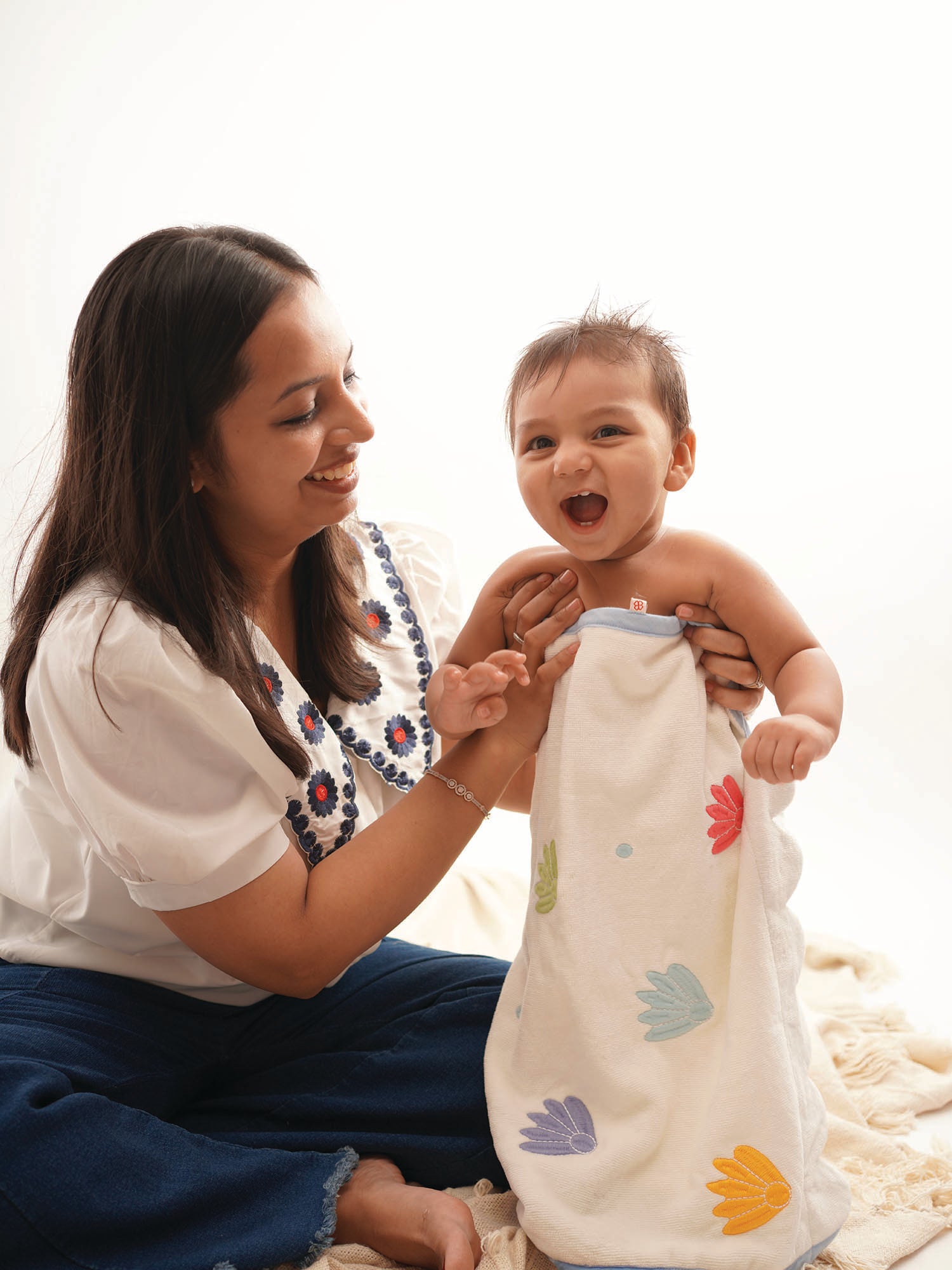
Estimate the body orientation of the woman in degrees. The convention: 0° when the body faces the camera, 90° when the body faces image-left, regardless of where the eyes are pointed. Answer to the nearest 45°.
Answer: approximately 315°

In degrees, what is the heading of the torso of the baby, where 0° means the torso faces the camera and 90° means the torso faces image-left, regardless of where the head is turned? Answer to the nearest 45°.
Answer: approximately 0°
